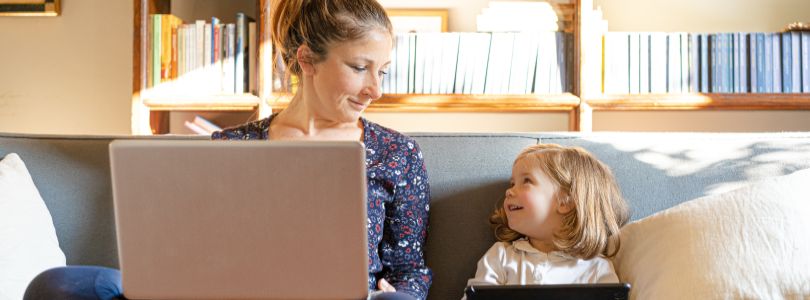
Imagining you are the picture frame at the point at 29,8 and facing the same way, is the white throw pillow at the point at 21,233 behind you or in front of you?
in front

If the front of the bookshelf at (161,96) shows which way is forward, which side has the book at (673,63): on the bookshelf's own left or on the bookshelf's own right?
on the bookshelf's own left

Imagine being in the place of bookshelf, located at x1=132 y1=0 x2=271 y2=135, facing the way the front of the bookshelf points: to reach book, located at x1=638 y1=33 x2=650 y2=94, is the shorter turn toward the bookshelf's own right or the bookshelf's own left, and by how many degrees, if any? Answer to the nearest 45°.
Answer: approximately 90° to the bookshelf's own left

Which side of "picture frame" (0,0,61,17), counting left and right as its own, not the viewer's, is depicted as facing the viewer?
front

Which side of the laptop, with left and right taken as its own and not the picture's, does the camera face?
back

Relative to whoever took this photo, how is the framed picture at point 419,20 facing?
facing the viewer

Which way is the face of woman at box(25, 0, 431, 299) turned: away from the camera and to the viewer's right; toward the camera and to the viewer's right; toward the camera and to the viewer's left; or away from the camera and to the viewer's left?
toward the camera and to the viewer's right

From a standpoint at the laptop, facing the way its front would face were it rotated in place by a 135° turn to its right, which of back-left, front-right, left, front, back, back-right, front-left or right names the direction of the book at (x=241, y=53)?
back-left

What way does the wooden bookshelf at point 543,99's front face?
toward the camera

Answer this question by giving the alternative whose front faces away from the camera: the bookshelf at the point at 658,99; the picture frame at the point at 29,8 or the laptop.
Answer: the laptop

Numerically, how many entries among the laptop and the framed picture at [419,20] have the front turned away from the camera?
1

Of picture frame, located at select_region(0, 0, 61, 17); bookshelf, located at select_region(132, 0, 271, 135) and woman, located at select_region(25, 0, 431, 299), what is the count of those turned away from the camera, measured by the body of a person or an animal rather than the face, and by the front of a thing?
0

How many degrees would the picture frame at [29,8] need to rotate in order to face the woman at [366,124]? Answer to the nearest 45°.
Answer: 0° — it already faces them

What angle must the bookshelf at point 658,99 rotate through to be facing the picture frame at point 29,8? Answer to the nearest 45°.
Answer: approximately 90° to its right
